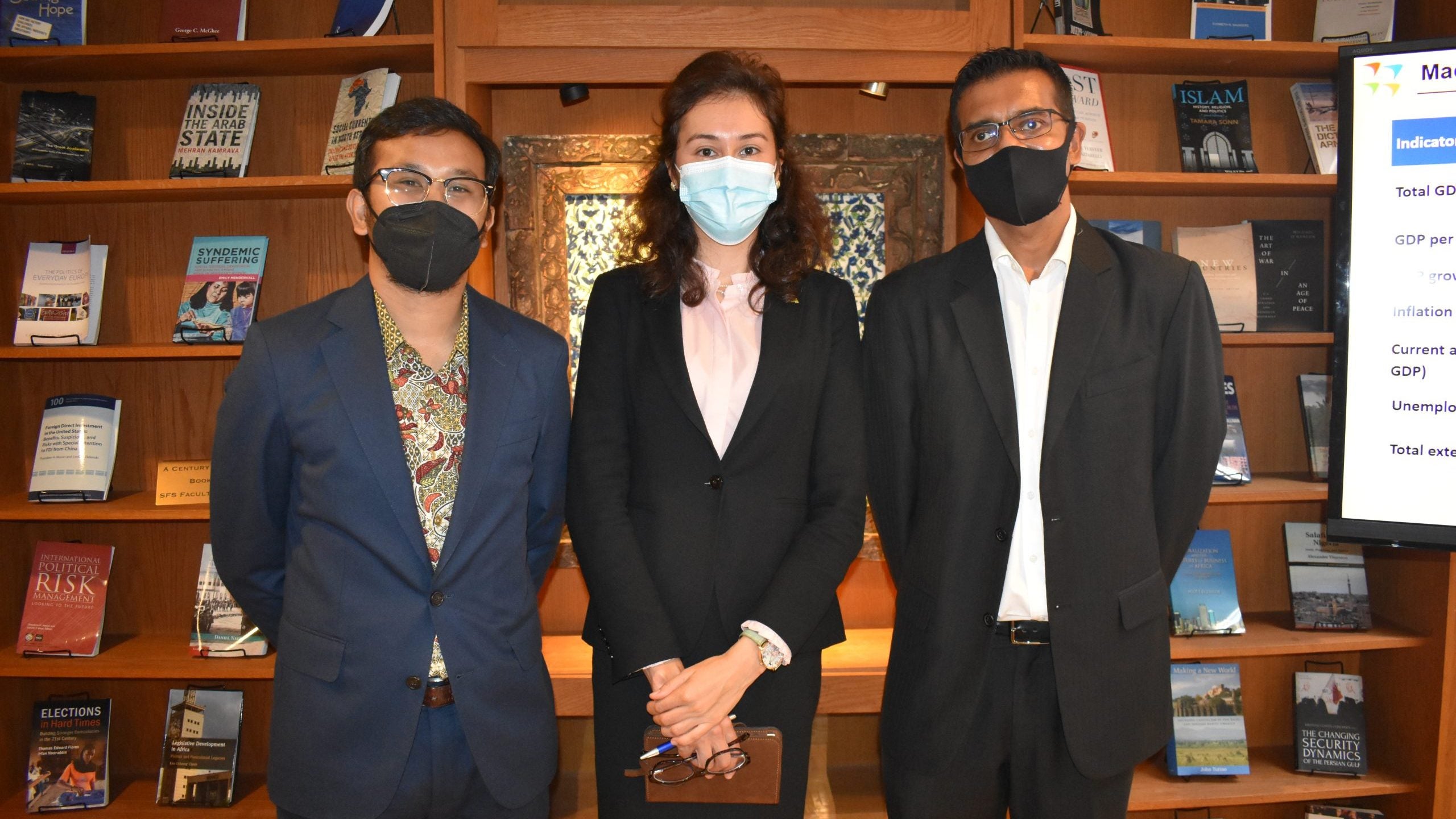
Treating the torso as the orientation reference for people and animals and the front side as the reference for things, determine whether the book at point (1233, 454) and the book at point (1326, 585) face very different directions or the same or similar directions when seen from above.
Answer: same or similar directions

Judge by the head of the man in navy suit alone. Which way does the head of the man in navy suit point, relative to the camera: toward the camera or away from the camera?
toward the camera

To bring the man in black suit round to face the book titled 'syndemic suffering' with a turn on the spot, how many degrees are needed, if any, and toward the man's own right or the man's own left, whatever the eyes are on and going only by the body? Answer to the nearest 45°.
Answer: approximately 90° to the man's own right

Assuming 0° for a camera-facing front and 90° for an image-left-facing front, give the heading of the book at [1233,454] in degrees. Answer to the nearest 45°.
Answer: approximately 0°

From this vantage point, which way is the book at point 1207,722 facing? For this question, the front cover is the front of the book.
toward the camera

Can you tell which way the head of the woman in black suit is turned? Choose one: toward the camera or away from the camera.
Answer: toward the camera

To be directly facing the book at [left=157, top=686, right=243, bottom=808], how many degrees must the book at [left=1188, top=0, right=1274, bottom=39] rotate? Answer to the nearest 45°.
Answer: approximately 45° to its right

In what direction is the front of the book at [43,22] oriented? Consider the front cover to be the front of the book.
toward the camera

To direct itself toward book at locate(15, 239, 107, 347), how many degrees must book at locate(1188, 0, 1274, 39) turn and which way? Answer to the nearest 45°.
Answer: approximately 45° to its right

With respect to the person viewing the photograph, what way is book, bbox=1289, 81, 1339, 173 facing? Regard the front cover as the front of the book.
facing the viewer

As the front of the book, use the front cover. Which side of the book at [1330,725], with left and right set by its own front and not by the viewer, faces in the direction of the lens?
front

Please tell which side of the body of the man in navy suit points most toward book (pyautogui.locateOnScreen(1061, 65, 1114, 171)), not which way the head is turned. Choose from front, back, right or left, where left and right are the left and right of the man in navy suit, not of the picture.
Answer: left
